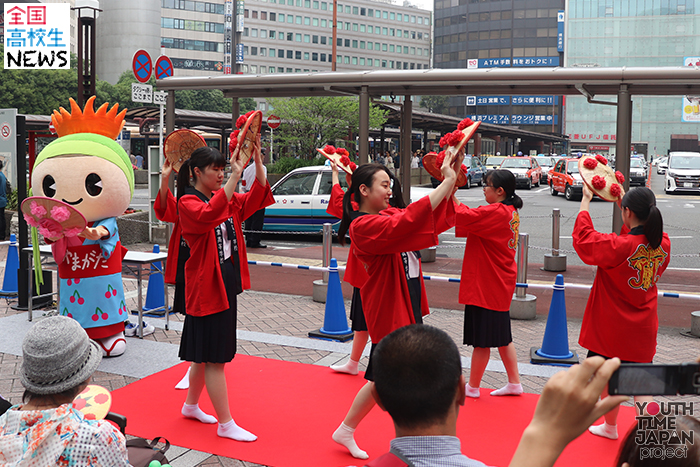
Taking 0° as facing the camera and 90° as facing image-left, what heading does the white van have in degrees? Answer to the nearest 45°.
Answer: approximately 0°

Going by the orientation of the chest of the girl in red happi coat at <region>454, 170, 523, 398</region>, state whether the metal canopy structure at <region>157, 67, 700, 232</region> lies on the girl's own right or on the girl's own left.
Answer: on the girl's own right

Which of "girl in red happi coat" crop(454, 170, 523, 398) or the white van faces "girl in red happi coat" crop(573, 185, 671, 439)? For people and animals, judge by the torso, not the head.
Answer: the white van

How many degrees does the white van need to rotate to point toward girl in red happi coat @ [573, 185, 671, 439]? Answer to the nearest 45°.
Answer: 0° — it already faces them

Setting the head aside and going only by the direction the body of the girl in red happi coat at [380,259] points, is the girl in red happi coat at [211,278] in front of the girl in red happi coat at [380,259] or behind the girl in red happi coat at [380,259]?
behind

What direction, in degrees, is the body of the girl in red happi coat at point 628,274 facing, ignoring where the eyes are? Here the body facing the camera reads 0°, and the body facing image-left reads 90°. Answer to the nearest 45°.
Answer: approximately 135°

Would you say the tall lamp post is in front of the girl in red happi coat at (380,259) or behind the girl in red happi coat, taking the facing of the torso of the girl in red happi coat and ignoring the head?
behind

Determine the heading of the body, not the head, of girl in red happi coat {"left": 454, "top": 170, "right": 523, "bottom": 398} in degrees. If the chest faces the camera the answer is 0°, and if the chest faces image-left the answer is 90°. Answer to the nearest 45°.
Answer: approximately 90°

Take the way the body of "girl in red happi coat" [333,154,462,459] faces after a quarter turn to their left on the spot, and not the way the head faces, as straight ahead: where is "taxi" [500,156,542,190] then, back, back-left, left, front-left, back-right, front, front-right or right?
front-left

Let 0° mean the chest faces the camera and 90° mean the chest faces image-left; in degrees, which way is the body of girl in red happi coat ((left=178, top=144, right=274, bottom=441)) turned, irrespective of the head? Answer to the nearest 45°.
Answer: approximately 315°
